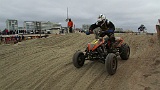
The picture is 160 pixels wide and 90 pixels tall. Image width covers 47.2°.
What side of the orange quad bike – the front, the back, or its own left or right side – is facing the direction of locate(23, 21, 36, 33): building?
right

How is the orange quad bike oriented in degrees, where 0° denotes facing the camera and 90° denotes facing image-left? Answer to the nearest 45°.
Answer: approximately 45°

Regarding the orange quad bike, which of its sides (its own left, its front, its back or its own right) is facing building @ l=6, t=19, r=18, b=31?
right
